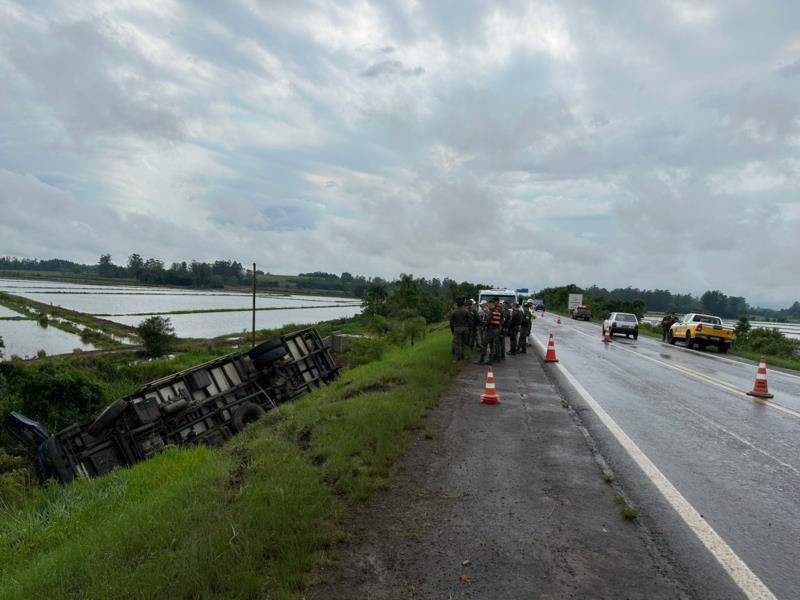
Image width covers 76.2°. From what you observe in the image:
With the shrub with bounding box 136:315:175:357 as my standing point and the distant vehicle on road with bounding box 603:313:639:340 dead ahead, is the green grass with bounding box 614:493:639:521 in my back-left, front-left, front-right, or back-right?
front-right

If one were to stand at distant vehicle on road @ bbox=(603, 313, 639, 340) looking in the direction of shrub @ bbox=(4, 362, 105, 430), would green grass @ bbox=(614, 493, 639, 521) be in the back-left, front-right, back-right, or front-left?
front-left

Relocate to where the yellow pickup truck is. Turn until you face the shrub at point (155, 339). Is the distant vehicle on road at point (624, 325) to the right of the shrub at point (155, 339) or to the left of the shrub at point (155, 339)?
right

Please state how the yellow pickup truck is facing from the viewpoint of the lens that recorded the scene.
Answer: facing away from the viewer and to the left of the viewer
